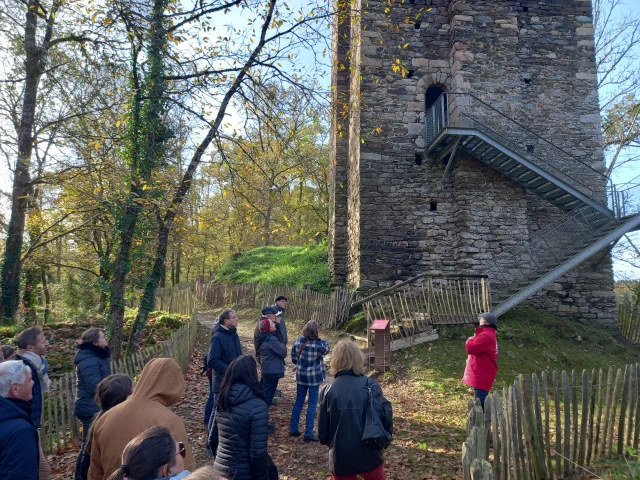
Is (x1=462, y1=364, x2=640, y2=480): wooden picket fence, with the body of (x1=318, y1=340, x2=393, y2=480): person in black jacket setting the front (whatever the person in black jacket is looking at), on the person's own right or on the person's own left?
on the person's own right

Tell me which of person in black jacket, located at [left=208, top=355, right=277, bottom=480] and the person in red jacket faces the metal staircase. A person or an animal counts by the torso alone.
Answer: the person in black jacket

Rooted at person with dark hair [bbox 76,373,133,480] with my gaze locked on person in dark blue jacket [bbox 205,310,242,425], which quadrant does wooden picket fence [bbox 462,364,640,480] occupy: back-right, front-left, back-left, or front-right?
front-right

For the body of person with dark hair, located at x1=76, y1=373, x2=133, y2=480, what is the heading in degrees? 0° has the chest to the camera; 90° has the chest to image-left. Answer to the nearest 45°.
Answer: approximately 225°

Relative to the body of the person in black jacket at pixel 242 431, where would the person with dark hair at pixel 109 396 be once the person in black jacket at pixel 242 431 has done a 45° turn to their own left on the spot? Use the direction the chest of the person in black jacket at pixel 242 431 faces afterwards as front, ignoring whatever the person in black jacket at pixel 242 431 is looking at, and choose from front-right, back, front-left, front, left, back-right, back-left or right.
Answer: left

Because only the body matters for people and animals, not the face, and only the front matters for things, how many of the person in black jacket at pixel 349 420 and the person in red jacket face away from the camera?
1

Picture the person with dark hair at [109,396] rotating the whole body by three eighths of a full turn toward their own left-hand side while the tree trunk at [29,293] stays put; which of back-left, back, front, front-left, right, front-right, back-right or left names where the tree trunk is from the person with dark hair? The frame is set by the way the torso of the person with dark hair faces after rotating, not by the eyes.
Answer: right

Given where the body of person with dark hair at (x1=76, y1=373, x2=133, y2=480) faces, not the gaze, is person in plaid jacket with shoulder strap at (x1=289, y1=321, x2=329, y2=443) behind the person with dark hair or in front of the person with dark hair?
in front

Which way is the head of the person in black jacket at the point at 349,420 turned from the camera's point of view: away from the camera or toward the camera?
away from the camera

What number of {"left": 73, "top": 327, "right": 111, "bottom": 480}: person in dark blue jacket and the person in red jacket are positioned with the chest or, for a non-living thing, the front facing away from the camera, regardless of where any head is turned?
0

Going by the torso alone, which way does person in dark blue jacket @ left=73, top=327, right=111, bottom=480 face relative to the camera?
to the viewer's right

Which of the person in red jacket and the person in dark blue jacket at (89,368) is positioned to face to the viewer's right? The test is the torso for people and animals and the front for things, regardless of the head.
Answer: the person in dark blue jacket

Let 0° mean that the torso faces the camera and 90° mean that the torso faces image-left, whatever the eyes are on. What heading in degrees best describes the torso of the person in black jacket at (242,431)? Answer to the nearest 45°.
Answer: approximately 225°

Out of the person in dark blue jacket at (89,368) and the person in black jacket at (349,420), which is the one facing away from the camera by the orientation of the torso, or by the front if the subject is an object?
the person in black jacket at (349,420)

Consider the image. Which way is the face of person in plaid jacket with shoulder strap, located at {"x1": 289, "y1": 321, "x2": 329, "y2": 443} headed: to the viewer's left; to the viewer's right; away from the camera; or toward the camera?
away from the camera

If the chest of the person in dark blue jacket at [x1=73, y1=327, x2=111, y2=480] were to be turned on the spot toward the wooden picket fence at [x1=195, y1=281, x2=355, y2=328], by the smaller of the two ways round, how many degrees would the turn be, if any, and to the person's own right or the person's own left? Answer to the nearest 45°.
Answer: approximately 45° to the person's own left

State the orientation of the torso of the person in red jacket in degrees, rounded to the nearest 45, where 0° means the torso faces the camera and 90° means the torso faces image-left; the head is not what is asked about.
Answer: approximately 90°

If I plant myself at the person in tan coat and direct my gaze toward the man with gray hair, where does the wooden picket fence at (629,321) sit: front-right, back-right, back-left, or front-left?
back-right

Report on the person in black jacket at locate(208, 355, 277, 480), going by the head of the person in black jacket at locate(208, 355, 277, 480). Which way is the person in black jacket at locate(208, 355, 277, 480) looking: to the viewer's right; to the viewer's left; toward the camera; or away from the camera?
away from the camera

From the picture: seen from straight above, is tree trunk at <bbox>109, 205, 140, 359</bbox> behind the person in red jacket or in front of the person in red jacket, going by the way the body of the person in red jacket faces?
in front

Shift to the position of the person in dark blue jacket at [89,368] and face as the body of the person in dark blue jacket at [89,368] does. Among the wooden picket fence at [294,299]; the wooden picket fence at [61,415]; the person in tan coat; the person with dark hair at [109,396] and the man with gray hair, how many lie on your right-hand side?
3
